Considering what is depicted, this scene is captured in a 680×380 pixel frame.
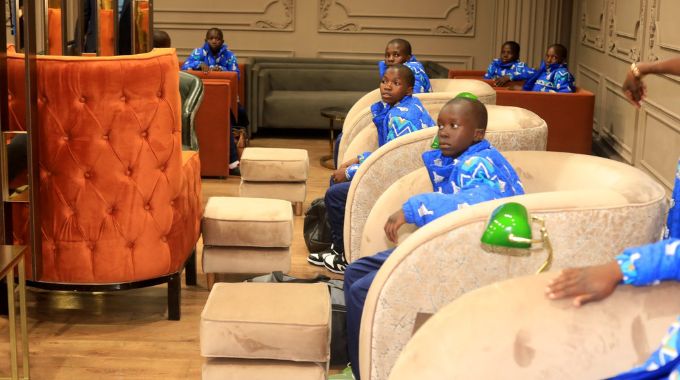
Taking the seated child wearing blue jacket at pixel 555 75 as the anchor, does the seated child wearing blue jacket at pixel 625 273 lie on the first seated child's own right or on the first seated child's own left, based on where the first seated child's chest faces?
on the first seated child's own left

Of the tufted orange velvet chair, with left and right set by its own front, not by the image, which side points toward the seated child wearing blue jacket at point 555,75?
front

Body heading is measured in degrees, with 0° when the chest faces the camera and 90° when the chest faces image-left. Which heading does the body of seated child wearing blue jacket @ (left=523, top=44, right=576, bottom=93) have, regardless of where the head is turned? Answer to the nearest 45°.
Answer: approximately 45°

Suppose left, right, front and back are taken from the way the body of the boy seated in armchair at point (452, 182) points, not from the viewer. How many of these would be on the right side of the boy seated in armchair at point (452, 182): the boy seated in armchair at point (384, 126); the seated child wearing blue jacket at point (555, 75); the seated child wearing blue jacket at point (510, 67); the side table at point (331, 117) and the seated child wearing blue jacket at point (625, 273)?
4

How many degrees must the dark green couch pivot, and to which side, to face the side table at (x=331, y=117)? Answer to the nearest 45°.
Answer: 0° — it already faces it

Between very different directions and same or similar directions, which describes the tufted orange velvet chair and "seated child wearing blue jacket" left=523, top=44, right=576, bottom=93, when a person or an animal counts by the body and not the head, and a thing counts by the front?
very different directions

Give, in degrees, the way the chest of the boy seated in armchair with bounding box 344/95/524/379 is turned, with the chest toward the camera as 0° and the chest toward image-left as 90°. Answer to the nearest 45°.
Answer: approximately 90°

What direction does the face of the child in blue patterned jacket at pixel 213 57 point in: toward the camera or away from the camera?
toward the camera

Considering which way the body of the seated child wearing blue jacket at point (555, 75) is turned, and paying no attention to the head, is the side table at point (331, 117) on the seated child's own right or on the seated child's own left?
on the seated child's own right

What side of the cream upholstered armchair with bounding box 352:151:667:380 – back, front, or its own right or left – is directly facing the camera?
left

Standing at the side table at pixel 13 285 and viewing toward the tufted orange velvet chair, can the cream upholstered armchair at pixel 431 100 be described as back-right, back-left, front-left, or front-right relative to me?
front-right

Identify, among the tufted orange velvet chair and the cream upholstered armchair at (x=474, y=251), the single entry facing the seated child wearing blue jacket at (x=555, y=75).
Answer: the tufted orange velvet chair

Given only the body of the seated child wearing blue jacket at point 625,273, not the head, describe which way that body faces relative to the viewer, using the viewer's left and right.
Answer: facing to the left of the viewer

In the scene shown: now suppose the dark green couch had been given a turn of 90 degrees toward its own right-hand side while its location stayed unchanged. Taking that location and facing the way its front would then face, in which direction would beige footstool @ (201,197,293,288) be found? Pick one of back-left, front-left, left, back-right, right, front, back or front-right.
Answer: left

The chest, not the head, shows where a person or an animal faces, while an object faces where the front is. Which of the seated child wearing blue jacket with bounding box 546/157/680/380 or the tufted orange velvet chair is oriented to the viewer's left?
the seated child wearing blue jacket

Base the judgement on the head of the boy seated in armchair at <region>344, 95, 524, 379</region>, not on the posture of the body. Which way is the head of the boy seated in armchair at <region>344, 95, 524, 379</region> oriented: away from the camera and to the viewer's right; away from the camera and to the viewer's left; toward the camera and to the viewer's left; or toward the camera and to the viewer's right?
toward the camera and to the viewer's left
